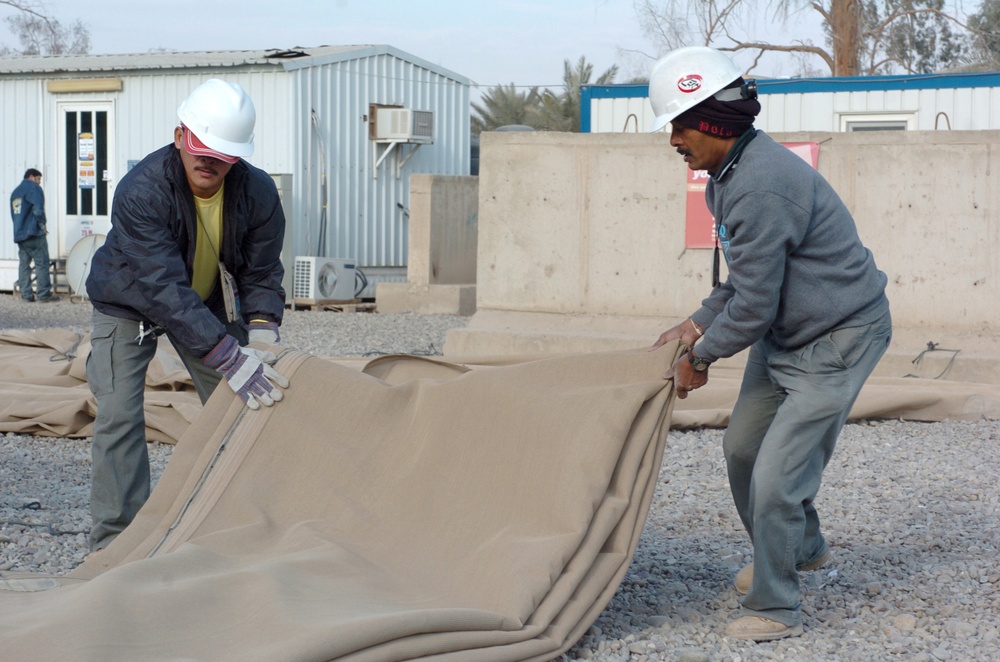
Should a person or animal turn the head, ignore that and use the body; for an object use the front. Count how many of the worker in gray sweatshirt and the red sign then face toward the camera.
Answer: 1

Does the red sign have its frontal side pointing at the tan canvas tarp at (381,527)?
yes

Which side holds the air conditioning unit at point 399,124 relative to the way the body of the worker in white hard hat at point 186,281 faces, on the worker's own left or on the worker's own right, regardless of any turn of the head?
on the worker's own left

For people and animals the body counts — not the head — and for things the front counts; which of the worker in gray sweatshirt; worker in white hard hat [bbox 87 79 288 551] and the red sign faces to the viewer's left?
the worker in gray sweatshirt

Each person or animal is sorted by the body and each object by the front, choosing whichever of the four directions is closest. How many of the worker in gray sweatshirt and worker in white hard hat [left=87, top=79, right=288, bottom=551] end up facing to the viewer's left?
1

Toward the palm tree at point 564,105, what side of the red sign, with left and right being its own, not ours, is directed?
back

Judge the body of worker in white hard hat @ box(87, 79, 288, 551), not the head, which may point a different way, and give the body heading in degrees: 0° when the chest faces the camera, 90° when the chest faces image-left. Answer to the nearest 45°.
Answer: approximately 315°

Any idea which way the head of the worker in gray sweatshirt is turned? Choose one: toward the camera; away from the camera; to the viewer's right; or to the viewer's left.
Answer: to the viewer's left

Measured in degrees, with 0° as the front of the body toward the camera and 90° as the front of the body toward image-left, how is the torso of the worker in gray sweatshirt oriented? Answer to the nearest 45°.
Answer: approximately 90°

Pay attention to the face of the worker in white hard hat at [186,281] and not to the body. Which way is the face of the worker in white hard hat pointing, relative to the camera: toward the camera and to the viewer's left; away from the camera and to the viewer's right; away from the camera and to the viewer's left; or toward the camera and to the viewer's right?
toward the camera and to the viewer's right

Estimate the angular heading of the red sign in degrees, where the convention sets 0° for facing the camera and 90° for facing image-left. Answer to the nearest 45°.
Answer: approximately 0°

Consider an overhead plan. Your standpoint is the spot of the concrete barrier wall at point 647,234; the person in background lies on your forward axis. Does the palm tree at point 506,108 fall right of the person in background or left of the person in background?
right
